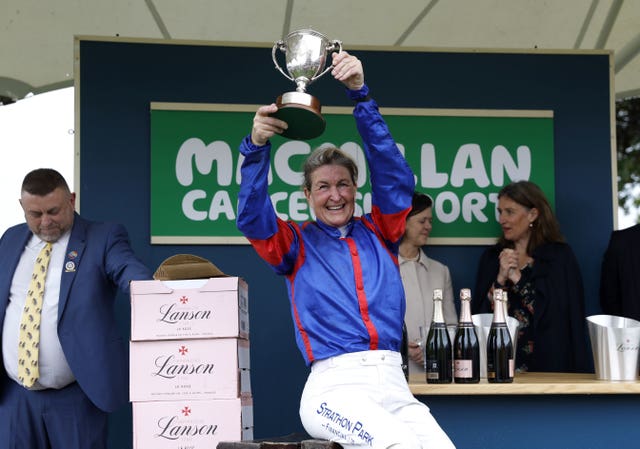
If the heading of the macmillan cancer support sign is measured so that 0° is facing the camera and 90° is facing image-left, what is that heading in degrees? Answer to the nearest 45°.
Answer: approximately 0°

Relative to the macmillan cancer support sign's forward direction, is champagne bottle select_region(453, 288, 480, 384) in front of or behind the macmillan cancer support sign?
in front

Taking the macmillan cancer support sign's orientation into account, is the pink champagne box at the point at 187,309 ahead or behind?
ahead

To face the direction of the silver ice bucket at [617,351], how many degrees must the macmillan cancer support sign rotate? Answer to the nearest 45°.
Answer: approximately 45° to its left
